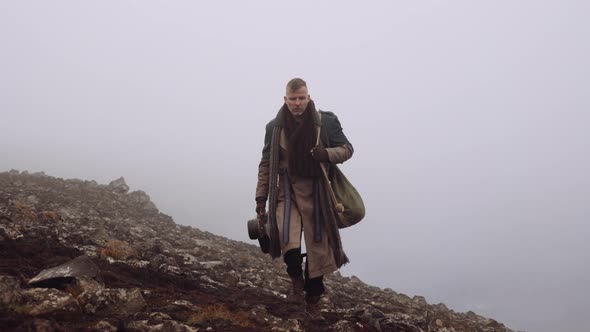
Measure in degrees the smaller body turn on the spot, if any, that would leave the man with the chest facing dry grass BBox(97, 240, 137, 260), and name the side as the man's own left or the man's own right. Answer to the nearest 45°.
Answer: approximately 135° to the man's own right

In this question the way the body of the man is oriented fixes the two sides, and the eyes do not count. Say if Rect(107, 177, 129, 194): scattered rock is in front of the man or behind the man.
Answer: behind

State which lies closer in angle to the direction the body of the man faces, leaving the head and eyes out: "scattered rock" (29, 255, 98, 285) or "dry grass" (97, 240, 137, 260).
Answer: the scattered rock

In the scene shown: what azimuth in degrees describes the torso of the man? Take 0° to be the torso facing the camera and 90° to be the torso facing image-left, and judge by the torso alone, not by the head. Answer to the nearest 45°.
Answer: approximately 0°
